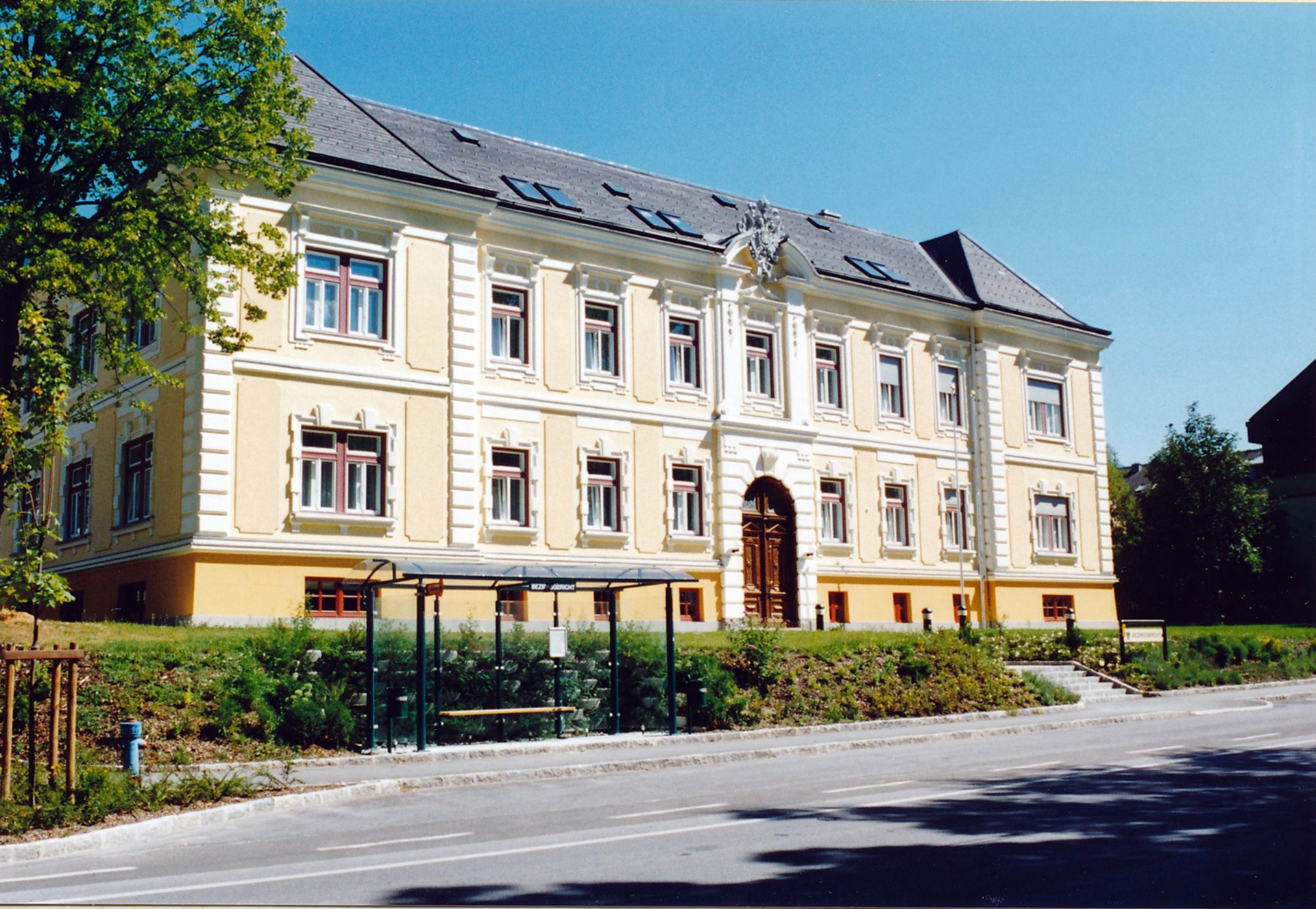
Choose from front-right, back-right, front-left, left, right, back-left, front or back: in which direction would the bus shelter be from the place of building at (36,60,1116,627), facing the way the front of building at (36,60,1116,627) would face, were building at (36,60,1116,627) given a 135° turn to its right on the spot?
left

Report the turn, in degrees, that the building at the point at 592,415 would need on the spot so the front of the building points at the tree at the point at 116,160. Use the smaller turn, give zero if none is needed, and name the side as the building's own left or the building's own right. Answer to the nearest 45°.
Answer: approximately 90° to the building's own right

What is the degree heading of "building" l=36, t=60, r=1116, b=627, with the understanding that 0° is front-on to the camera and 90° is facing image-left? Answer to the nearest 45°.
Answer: approximately 315°

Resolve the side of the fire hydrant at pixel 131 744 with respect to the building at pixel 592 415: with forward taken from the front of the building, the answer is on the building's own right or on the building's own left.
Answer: on the building's own right
